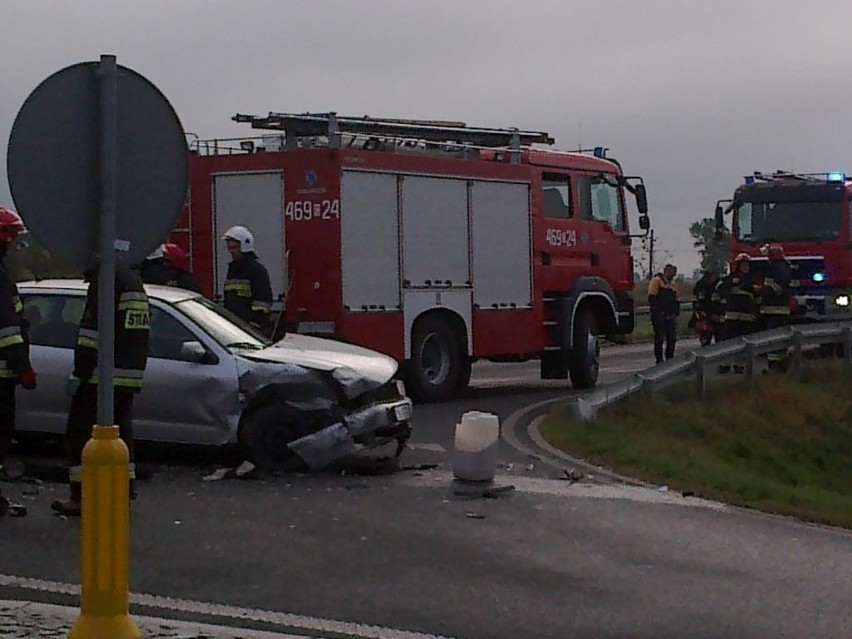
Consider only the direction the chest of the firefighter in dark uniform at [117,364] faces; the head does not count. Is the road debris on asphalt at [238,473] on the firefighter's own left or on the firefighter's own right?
on the firefighter's own right

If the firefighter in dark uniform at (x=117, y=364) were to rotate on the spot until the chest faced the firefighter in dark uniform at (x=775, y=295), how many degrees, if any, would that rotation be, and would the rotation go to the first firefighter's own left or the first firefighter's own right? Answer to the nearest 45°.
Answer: approximately 90° to the first firefighter's own right

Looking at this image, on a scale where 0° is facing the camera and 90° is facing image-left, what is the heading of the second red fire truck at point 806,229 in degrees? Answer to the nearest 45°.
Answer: approximately 0°

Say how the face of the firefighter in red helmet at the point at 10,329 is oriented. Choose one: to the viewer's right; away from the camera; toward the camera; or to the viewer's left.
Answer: to the viewer's right

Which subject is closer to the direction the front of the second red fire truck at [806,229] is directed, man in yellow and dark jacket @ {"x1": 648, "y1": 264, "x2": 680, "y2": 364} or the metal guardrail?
the metal guardrail

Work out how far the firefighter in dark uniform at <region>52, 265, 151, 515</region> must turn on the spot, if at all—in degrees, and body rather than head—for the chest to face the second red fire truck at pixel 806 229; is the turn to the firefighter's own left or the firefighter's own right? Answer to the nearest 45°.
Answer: approximately 90° to the firefighter's own right

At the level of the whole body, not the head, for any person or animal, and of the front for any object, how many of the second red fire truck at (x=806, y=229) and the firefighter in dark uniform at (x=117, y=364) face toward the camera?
1

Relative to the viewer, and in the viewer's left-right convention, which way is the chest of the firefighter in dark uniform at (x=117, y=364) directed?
facing away from the viewer and to the left of the viewer

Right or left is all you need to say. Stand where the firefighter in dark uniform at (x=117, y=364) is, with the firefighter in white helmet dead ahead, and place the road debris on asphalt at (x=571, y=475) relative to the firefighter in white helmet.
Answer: right
